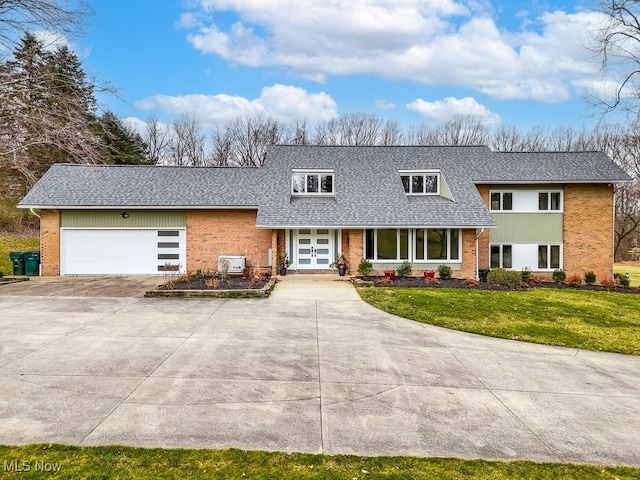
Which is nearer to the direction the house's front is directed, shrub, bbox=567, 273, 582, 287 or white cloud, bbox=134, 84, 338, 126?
the shrub

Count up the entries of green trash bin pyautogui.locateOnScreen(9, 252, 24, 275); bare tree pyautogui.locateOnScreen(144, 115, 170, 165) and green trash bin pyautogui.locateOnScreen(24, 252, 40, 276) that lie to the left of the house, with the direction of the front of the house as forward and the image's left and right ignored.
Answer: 0

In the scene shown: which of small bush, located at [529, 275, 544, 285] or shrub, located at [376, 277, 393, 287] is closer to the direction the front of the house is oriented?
the shrub

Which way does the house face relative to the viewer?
toward the camera

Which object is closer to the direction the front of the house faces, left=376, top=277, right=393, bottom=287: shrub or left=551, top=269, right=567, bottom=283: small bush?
the shrub

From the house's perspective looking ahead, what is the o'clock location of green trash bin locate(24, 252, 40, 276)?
The green trash bin is roughly at 3 o'clock from the house.

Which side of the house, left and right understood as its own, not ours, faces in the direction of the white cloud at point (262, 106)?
back

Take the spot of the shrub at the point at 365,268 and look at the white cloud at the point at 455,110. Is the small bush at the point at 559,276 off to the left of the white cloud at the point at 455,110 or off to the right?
right

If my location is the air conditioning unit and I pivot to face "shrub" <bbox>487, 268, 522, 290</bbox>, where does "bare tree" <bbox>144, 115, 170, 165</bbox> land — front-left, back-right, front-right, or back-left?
back-left

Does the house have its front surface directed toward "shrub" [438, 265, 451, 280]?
no

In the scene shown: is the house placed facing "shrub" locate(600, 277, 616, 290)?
no

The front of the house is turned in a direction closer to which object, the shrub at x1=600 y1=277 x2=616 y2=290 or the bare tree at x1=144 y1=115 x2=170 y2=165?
the shrub

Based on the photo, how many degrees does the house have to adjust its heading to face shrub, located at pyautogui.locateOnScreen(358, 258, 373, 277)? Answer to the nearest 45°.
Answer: approximately 45° to its left

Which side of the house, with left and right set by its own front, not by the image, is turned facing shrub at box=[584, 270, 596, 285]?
left

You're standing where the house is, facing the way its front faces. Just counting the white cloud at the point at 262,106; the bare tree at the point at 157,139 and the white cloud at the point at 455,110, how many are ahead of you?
0

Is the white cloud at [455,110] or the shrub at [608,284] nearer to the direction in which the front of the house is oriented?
the shrub
